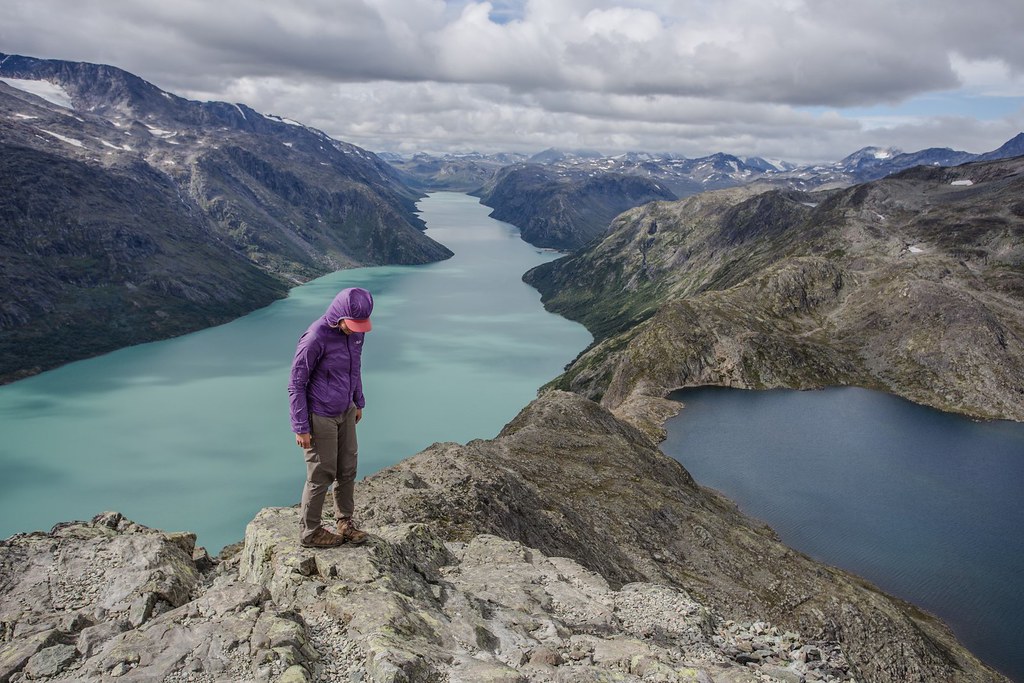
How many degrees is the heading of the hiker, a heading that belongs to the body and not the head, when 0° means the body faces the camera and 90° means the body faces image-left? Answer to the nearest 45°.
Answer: approximately 315°
